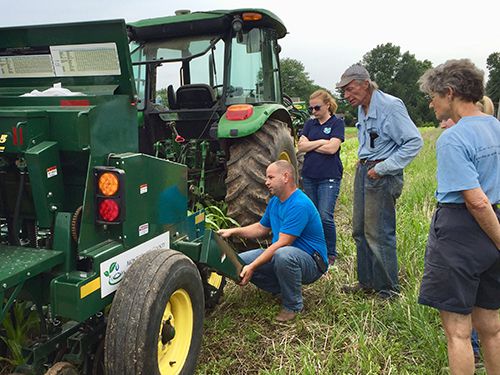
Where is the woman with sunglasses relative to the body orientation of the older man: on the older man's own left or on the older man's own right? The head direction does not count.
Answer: on the older man's own right

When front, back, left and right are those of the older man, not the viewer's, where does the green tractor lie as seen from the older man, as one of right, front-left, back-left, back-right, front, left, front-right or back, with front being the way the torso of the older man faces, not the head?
right

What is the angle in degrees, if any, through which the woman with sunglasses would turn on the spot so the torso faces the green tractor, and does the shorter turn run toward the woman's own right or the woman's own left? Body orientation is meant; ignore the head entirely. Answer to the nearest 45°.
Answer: approximately 45° to the woman's own right

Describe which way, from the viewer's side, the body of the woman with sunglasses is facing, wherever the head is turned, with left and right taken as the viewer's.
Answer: facing the viewer and to the left of the viewer

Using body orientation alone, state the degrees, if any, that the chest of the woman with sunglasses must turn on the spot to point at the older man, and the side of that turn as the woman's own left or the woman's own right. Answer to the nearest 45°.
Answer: approximately 45° to the woman's own left

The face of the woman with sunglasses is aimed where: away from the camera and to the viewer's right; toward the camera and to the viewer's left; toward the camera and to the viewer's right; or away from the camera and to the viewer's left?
toward the camera and to the viewer's left

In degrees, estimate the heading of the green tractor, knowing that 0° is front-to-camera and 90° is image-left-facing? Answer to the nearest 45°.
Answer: approximately 225°

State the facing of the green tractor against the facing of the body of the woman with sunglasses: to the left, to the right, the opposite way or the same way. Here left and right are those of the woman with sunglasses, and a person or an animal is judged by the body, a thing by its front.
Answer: the opposite way

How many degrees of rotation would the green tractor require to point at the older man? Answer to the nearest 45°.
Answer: approximately 90° to its right

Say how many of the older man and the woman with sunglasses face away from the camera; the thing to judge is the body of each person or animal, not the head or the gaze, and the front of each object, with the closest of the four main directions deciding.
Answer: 0

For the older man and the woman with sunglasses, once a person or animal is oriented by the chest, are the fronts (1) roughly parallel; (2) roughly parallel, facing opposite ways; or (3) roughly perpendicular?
roughly parallel

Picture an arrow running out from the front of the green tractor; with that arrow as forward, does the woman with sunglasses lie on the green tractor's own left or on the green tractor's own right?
on the green tractor's own right
